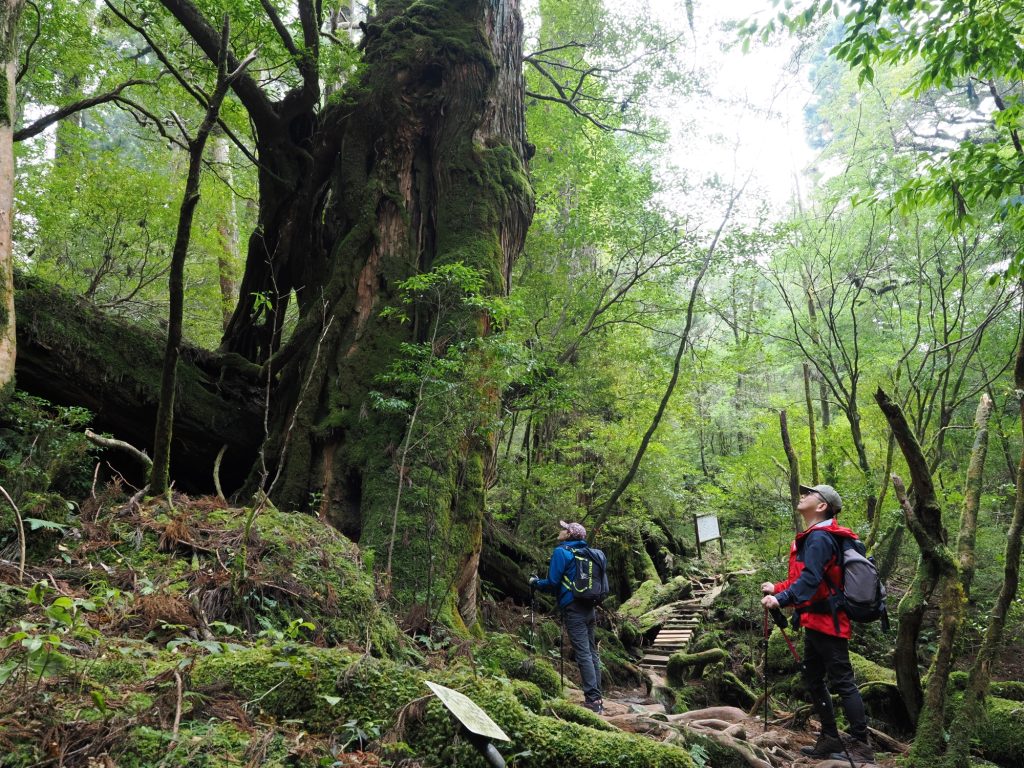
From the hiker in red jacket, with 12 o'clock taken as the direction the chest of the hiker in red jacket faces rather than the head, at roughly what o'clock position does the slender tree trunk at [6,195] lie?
The slender tree trunk is roughly at 11 o'clock from the hiker in red jacket.

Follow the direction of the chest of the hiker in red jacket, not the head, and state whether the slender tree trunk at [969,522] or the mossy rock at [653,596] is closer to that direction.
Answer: the mossy rock

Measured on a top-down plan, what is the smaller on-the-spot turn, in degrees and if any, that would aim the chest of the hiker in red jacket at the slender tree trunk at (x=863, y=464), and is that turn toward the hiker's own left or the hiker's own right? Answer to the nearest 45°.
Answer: approximately 90° to the hiker's own right

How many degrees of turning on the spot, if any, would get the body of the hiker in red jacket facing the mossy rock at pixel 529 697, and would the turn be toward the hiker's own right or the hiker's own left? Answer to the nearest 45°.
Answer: approximately 45° to the hiker's own left

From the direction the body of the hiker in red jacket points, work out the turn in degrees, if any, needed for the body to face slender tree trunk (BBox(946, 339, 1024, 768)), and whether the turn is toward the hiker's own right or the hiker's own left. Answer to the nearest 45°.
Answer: approximately 180°

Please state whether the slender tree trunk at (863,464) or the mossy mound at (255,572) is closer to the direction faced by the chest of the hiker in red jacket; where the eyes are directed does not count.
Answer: the mossy mound

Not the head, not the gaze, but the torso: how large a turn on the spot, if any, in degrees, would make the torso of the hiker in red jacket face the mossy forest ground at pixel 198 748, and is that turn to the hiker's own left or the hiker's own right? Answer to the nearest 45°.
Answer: approximately 90° to the hiker's own left

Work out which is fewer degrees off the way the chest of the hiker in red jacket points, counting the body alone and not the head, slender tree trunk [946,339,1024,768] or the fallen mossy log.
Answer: the fallen mossy log

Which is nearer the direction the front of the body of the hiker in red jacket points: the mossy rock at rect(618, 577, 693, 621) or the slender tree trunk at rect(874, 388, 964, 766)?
the mossy rock

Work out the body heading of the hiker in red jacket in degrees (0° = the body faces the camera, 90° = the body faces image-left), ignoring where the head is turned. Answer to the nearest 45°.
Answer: approximately 90°

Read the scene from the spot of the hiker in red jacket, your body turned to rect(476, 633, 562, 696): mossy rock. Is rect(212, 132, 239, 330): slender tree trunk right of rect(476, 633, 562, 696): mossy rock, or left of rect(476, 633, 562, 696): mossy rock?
right

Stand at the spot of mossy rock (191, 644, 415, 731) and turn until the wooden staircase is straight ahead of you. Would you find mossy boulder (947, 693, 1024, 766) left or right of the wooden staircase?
right
